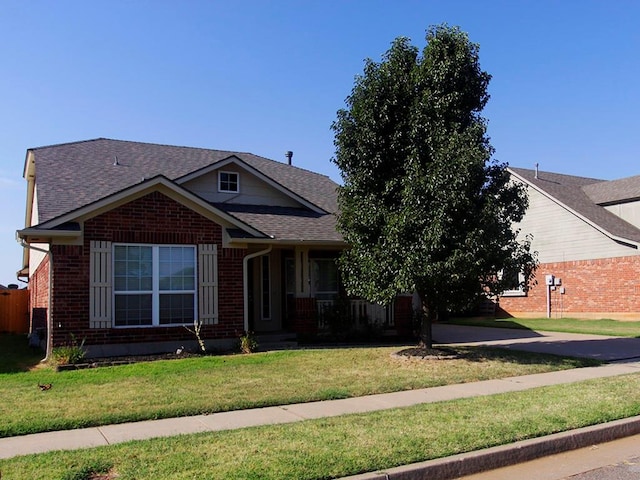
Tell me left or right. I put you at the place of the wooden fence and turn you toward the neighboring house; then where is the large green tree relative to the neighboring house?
right

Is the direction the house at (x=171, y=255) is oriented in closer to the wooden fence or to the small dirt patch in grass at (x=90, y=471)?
the small dirt patch in grass

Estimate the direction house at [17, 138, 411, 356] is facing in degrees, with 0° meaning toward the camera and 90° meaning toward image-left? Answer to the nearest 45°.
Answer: approximately 0°

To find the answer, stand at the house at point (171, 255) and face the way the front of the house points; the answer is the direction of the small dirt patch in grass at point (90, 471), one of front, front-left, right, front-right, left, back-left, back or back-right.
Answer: front

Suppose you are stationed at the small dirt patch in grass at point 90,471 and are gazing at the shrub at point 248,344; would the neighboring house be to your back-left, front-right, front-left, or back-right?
front-right

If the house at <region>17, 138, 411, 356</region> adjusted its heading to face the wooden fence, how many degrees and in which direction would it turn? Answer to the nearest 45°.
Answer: approximately 135° to its right

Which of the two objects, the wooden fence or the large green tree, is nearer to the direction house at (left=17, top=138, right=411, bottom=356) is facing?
the large green tree

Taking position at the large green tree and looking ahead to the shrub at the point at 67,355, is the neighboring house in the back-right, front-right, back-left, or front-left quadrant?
back-right

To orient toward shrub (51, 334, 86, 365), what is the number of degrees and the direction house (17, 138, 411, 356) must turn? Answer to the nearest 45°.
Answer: approximately 45° to its right

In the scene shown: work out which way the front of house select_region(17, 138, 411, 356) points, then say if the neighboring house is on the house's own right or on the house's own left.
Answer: on the house's own left
